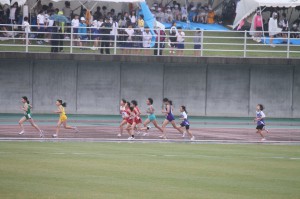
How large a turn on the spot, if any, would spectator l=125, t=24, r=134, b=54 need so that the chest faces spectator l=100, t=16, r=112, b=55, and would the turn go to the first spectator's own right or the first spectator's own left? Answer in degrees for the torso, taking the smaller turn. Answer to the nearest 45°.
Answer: approximately 90° to the first spectator's own right

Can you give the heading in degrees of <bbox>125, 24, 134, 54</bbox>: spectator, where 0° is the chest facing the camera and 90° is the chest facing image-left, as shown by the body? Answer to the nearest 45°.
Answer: approximately 0°

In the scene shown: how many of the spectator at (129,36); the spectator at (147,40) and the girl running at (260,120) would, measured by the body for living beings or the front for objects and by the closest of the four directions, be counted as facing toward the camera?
2

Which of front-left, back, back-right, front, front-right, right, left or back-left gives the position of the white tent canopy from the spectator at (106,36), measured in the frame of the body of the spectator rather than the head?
left

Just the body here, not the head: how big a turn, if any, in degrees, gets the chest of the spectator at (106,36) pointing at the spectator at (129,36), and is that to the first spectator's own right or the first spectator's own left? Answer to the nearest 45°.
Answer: approximately 90° to the first spectator's own left

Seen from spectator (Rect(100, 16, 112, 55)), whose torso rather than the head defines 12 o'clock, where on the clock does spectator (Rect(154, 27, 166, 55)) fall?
spectator (Rect(154, 27, 166, 55)) is roughly at 9 o'clock from spectator (Rect(100, 16, 112, 55)).

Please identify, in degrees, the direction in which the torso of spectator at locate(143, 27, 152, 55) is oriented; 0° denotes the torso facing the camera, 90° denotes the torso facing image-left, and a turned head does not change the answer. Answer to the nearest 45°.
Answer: approximately 0°

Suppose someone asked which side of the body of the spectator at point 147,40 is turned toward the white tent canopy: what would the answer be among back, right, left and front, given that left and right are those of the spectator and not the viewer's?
left

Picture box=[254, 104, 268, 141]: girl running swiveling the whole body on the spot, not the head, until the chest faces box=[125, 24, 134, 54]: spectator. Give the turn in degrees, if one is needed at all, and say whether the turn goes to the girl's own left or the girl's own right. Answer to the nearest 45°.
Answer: approximately 45° to the girl's own right

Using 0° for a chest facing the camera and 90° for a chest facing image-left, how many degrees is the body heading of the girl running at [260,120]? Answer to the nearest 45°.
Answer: approximately 90°

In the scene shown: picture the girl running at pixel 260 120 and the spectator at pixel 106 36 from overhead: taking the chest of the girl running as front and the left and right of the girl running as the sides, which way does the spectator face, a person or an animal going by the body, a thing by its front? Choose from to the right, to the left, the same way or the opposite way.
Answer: to the left
